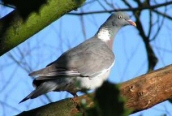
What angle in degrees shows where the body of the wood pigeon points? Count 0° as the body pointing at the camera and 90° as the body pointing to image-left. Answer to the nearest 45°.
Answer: approximately 270°
